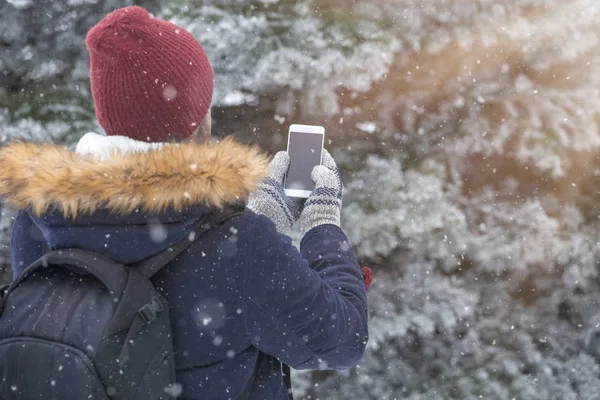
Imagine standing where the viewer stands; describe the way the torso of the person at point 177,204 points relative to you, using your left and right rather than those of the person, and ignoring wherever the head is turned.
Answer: facing away from the viewer and to the right of the viewer
